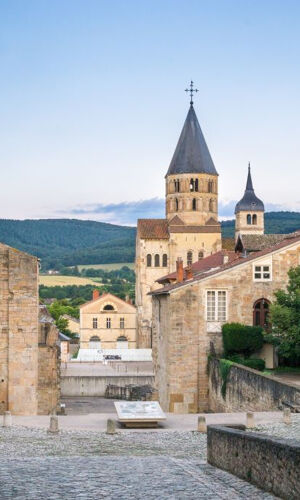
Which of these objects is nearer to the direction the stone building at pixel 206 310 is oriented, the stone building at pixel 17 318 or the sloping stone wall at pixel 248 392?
the sloping stone wall

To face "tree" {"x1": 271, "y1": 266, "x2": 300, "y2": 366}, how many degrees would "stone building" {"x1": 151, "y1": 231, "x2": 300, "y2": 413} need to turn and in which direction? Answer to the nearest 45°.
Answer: approximately 45° to its left

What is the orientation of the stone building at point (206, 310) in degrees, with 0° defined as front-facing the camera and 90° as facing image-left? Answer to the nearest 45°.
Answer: approximately 0°

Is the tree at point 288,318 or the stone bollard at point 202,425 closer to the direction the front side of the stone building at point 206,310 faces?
the stone bollard

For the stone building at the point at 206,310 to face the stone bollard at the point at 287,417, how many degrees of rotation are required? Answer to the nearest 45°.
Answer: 0° — it already faces it

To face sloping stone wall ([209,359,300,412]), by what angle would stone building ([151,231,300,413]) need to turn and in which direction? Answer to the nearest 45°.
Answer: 0° — it already faces it

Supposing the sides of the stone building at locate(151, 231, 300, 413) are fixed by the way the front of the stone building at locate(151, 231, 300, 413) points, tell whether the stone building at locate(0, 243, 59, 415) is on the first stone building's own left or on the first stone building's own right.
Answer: on the first stone building's own right

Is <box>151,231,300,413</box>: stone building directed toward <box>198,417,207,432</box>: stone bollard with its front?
yes

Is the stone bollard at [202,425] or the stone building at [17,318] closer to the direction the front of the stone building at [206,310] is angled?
the stone bollard

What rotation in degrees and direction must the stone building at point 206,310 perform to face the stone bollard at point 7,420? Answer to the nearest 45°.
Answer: approximately 45° to its right
